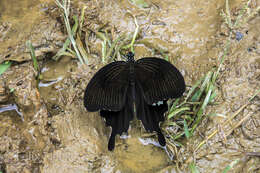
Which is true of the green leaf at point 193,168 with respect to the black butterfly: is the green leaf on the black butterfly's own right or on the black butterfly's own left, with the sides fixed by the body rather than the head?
on the black butterfly's own right

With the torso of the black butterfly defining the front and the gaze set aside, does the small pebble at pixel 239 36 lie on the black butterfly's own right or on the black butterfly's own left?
on the black butterfly's own right

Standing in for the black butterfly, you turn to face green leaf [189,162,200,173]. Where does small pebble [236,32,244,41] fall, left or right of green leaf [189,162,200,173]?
left

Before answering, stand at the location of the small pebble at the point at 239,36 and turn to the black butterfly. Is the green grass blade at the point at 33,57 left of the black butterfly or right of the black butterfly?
right

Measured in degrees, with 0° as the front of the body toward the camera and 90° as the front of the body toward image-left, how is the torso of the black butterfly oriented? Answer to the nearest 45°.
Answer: approximately 180°

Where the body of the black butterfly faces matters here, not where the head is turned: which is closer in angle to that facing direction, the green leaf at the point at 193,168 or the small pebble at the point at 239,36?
the small pebble

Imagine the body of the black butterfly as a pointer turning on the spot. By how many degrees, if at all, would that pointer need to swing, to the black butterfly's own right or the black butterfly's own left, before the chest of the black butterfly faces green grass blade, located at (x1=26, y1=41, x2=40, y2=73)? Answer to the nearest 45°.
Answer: approximately 45° to the black butterfly's own left
